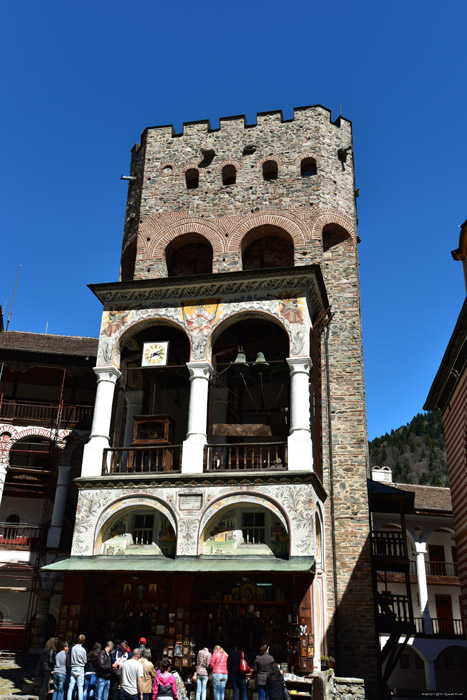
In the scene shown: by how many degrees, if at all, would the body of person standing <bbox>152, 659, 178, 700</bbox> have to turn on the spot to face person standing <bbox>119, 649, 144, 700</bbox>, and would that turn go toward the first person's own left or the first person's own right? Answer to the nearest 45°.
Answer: approximately 45° to the first person's own left

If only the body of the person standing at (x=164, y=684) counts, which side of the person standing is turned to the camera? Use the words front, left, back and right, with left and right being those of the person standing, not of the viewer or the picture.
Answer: back
